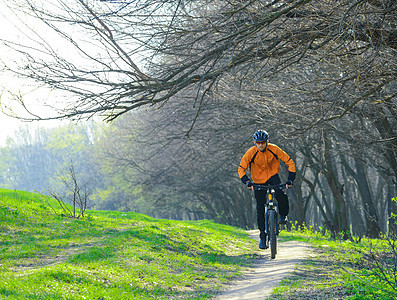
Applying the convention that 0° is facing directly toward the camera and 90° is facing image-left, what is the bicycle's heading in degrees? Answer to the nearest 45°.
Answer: approximately 0°

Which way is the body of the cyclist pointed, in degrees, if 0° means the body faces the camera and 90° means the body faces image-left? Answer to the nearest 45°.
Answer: approximately 0°
